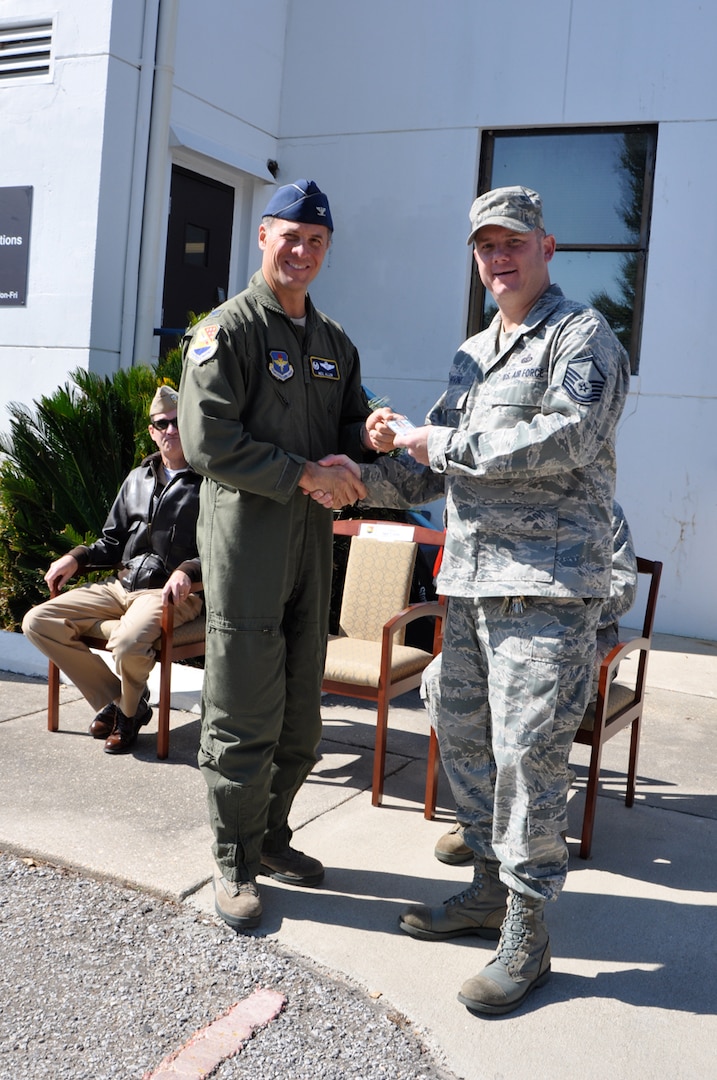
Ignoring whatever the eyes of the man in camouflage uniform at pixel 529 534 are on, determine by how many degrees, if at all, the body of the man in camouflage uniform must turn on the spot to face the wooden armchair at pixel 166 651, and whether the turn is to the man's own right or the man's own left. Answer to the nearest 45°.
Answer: approximately 90° to the man's own right

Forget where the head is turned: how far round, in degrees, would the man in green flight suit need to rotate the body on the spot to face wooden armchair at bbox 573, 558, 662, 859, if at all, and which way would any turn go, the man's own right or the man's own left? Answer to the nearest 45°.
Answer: approximately 90° to the man's own left

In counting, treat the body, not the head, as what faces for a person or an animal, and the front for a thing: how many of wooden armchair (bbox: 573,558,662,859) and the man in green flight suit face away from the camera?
0

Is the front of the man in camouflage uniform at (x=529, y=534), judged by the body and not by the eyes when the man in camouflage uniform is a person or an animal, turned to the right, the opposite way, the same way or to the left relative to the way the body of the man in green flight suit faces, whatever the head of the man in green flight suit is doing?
to the right

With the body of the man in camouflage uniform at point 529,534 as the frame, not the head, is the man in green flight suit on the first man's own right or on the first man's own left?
on the first man's own right

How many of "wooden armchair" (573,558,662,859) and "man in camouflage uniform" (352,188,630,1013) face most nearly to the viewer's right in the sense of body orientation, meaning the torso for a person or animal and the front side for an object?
0

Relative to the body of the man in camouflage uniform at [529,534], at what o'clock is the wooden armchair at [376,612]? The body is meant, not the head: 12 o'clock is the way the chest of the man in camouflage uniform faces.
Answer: The wooden armchair is roughly at 4 o'clock from the man in camouflage uniform.

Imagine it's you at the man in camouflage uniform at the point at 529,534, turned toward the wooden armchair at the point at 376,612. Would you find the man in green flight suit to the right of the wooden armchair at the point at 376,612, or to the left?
left

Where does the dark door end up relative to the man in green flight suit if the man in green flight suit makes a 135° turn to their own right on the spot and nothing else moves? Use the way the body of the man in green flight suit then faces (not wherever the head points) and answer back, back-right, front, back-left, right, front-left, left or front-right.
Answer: right

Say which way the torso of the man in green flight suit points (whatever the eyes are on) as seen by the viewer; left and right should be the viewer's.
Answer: facing the viewer and to the right of the viewer
